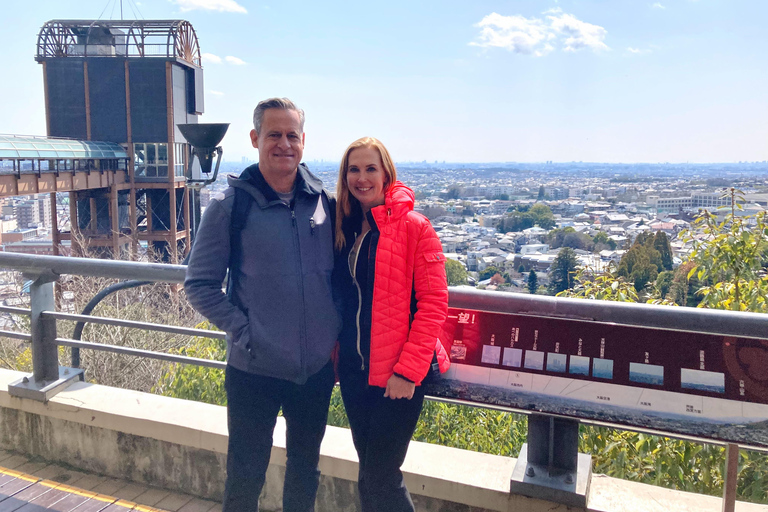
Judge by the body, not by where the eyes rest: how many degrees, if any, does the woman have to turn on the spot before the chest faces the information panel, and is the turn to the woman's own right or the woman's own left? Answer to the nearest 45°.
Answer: approximately 135° to the woman's own left

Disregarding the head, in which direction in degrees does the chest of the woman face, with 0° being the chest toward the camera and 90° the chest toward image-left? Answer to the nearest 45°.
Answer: approximately 45°

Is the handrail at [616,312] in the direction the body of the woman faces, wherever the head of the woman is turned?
no

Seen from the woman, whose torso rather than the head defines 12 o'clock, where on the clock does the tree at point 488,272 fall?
The tree is roughly at 5 o'clock from the woman.

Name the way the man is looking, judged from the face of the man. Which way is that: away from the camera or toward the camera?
toward the camera

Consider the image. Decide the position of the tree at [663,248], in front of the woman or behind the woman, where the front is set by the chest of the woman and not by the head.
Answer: behind

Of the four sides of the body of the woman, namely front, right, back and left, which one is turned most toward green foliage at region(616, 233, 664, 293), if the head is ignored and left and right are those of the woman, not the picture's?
back

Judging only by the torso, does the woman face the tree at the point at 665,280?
no

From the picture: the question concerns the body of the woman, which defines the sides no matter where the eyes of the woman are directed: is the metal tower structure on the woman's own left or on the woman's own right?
on the woman's own right

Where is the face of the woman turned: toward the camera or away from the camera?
toward the camera

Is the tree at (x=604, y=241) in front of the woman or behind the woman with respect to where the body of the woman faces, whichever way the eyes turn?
behind

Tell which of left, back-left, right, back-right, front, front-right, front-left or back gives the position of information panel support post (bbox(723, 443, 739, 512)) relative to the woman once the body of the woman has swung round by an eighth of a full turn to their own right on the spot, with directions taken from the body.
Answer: back

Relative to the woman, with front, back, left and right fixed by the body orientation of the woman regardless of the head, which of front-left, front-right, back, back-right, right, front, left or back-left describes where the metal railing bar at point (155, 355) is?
right

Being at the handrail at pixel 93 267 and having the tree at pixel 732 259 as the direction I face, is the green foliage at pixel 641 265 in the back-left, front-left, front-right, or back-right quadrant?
front-left

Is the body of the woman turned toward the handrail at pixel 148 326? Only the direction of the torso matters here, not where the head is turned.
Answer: no

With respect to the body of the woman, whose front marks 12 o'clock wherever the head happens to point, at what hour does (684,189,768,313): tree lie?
The tree is roughly at 6 o'clock from the woman.

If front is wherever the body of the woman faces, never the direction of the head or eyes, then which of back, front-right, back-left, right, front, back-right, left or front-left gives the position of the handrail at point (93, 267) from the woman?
right
